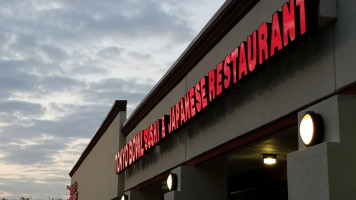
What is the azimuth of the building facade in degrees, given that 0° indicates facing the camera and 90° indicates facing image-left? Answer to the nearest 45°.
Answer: approximately 45°
